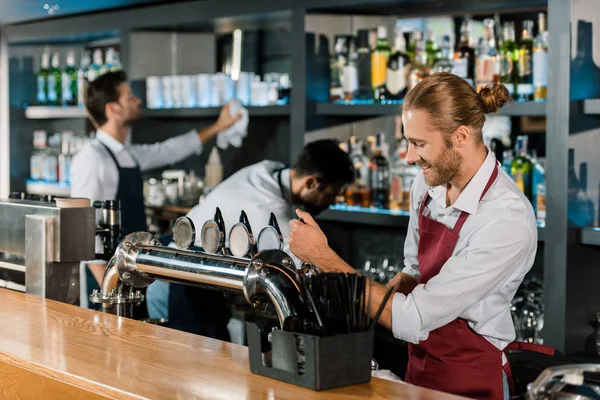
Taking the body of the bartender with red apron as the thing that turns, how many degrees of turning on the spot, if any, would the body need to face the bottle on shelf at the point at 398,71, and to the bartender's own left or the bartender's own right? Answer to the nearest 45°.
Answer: approximately 135° to the bartender's own right

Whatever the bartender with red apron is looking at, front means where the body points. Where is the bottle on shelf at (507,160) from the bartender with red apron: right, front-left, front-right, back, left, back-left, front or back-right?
back-right

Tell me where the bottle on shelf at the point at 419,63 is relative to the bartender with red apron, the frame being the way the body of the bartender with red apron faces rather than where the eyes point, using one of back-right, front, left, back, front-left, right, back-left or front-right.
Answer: back-right

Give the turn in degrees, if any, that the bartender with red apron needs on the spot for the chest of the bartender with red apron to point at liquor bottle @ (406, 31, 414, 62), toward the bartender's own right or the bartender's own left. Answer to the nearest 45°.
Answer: approximately 135° to the bartender's own right

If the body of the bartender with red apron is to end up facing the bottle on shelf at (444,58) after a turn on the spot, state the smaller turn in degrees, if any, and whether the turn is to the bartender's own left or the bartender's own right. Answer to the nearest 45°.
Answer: approximately 135° to the bartender's own right

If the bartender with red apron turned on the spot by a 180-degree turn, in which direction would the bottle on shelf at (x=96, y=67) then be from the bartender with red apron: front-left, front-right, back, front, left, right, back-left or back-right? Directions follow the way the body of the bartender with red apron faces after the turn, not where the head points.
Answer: left

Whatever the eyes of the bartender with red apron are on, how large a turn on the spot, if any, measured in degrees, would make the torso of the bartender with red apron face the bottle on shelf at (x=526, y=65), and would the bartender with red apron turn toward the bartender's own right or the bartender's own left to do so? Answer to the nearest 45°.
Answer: approximately 135° to the bartender's own right

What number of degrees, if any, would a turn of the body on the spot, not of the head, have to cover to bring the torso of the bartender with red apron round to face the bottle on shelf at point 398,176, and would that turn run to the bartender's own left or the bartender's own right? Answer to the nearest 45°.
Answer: approximately 135° to the bartender's own right

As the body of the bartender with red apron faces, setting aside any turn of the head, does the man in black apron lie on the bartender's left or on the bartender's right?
on the bartender's right

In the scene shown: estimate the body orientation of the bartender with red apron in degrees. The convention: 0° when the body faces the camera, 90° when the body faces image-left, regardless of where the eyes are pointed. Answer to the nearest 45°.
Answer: approximately 45°

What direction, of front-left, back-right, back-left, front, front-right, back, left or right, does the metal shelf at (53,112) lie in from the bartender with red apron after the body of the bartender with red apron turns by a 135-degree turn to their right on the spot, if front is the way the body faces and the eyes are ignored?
front-left

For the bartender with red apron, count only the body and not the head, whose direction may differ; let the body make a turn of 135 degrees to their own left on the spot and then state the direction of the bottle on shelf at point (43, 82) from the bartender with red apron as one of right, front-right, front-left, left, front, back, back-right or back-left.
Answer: back-left

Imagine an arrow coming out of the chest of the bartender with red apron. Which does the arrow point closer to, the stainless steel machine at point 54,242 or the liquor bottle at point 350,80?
the stainless steel machine

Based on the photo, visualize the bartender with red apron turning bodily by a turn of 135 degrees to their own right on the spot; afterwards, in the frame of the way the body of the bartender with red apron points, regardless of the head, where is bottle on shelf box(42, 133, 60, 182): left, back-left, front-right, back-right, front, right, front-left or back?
front-left
